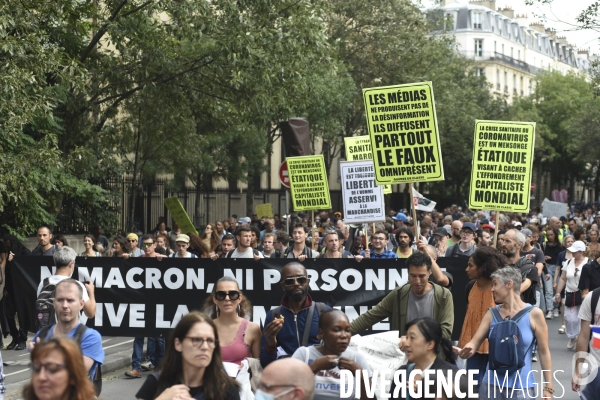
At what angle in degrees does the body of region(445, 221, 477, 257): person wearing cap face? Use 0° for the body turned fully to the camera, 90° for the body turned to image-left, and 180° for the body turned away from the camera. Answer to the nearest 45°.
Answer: approximately 45°

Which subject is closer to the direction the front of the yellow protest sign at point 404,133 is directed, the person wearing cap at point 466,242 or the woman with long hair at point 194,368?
the woman with long hair

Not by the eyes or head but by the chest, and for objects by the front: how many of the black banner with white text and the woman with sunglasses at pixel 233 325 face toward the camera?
2

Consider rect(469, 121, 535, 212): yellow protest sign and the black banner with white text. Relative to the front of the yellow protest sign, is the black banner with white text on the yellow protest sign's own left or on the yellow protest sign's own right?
on the yellow protest sign's own right

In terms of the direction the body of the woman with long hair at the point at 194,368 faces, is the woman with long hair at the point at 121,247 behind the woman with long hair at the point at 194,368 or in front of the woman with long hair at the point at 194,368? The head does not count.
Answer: behind

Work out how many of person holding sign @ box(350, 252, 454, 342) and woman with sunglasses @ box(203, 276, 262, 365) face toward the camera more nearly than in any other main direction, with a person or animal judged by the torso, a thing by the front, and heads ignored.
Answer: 2

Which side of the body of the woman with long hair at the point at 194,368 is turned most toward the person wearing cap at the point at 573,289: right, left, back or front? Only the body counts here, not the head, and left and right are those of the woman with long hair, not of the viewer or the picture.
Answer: back
